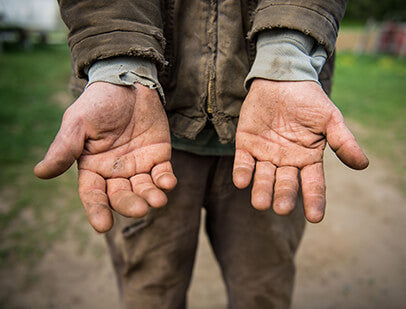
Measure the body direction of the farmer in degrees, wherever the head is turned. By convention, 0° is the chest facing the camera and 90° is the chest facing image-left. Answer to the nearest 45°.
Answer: approximately 0°
